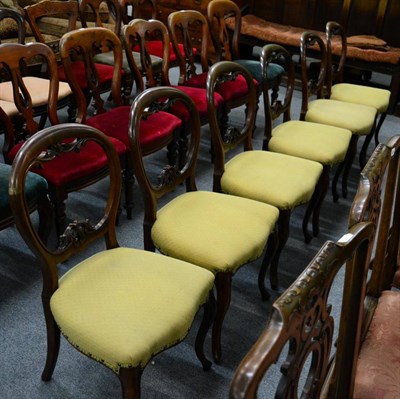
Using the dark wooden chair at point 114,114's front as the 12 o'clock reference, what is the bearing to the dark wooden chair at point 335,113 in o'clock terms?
the dark wooden chair at point 335,113 is roughly at 10 o'clock from the dark wooden chair at point 114,114.

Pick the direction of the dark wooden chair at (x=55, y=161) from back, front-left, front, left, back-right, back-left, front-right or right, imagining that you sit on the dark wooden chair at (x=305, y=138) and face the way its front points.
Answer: right

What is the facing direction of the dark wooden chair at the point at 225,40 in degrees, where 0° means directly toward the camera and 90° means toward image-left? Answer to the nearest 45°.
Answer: approximately 315°

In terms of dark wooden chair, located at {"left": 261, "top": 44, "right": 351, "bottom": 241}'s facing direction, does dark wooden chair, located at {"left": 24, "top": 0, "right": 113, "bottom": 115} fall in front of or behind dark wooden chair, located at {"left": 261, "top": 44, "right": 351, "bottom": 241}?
behind

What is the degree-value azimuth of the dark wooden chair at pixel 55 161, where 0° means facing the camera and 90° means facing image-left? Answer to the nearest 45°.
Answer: approximately 315°

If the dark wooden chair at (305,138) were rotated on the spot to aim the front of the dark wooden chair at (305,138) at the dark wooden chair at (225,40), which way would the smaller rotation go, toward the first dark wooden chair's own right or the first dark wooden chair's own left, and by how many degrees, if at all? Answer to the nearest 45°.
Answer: approximately 180°

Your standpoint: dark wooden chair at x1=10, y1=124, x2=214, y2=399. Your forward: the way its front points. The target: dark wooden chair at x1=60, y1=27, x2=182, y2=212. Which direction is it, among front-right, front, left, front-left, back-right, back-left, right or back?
back-left

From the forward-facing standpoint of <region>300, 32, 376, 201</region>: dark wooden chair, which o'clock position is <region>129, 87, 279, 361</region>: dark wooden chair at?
<region>129, 87, 279, 361</region>: dark wooden chair is roughly at 2 o'clock from <region>300, 32, 376, 201</region>: dark wooden chair.

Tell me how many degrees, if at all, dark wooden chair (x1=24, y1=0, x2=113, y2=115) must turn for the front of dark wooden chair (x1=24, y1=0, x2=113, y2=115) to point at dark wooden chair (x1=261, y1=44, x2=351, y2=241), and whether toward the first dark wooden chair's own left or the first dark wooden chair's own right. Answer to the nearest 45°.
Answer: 0° — it already faces it
